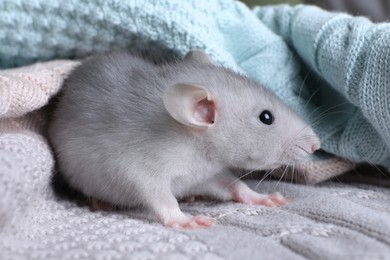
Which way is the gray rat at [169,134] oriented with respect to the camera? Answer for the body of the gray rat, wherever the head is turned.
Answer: to the viewer's right
